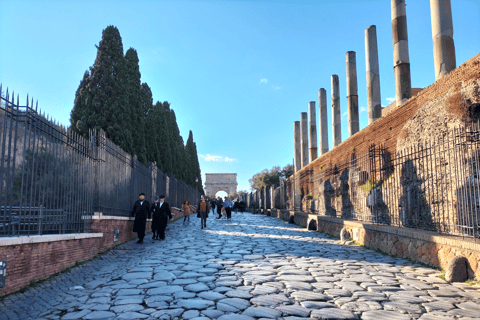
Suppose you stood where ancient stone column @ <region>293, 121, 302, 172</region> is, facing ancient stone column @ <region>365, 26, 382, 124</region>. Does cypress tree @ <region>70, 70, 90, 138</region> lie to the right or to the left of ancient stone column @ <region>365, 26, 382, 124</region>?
right

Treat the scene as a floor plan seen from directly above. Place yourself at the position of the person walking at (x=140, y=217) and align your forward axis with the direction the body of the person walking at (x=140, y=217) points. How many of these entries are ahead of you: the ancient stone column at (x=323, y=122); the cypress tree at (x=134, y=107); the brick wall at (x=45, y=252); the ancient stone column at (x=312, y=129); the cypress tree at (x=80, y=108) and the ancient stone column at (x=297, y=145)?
1

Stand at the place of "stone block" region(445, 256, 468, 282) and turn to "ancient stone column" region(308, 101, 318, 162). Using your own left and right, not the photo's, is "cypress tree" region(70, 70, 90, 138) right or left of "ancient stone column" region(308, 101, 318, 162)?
left

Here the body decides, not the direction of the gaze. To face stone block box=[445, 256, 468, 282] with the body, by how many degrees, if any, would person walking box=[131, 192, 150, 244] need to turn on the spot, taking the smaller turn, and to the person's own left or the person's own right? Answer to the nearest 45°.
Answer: approximately 45° to the person's own left

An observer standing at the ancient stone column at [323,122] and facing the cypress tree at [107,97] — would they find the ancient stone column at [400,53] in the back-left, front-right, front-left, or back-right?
front-left

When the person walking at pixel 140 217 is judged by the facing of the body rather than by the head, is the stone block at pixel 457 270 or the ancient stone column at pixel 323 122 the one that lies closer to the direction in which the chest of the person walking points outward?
the stone block

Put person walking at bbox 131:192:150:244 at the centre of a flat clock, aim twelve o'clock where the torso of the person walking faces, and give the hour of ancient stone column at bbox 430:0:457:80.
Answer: The ancient stone column is roughly at 10 o'clock from the person walking.

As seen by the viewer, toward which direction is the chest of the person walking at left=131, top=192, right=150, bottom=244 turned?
toward the camera

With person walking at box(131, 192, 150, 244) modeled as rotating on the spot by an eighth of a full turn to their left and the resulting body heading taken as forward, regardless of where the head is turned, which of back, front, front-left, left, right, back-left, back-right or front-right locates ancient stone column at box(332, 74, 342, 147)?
left

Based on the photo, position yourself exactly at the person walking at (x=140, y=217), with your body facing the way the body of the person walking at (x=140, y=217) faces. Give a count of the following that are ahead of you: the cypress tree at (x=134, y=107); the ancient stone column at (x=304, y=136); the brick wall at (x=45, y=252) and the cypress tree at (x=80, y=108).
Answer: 1

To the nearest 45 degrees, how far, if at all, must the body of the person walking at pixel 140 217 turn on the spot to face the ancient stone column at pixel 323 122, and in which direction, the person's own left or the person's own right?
approximately 135° to the person's own left

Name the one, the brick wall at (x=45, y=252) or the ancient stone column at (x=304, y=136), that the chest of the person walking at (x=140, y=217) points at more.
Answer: the brick wall

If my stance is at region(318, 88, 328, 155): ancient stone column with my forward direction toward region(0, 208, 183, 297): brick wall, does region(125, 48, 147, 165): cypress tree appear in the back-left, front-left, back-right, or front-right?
front-right

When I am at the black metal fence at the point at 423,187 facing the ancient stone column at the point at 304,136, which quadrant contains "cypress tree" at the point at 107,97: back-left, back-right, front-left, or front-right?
front-left

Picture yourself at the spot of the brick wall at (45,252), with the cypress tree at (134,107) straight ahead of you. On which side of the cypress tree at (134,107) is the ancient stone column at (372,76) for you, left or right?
right

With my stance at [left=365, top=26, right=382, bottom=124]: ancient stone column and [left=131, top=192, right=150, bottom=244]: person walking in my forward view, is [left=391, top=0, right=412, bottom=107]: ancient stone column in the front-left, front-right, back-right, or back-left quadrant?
front-left

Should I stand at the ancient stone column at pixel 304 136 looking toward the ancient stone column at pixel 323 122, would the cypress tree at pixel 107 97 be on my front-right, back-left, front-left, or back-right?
front-right

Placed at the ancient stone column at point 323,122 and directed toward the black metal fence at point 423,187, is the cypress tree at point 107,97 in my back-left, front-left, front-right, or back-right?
front-right

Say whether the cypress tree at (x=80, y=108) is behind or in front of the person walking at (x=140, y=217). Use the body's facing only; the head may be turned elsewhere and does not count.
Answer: behind

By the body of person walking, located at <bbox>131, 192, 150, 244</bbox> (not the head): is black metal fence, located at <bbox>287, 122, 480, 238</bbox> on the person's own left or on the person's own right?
on the person's own left
